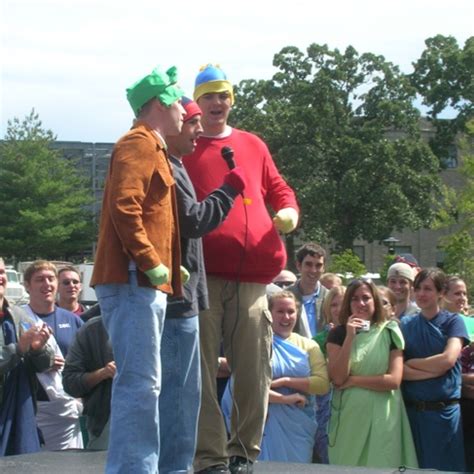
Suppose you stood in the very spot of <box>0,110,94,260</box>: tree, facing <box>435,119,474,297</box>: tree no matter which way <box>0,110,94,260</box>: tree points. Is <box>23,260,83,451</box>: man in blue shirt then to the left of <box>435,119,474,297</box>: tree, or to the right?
right

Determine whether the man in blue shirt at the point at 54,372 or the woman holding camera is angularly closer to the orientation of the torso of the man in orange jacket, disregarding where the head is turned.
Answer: the woman holding camera

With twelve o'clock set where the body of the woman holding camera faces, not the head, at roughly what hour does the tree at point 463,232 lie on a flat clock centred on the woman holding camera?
The tree is roughly at 6 o'clock from the woman holding camera.

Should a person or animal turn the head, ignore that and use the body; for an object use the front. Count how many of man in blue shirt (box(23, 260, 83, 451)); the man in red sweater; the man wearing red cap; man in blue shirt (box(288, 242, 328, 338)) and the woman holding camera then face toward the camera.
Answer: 4

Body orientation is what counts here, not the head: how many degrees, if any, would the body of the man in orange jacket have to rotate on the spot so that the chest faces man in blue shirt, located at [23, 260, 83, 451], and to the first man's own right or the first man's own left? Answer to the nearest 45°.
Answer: approximately 90° to the first man's own left

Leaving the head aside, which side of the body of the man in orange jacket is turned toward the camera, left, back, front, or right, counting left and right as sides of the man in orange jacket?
right

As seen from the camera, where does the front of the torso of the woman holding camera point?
toward the camera

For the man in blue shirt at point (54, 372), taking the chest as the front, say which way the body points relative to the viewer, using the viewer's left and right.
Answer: facing the viewer

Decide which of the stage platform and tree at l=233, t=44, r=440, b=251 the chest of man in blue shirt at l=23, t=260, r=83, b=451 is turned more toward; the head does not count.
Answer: the stage platform

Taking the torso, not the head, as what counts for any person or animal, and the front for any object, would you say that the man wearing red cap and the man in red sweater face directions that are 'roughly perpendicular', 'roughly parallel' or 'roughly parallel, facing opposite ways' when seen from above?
roughly perpendicular

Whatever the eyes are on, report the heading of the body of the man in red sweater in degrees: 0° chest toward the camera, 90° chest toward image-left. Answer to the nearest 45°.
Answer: approximately 0°
